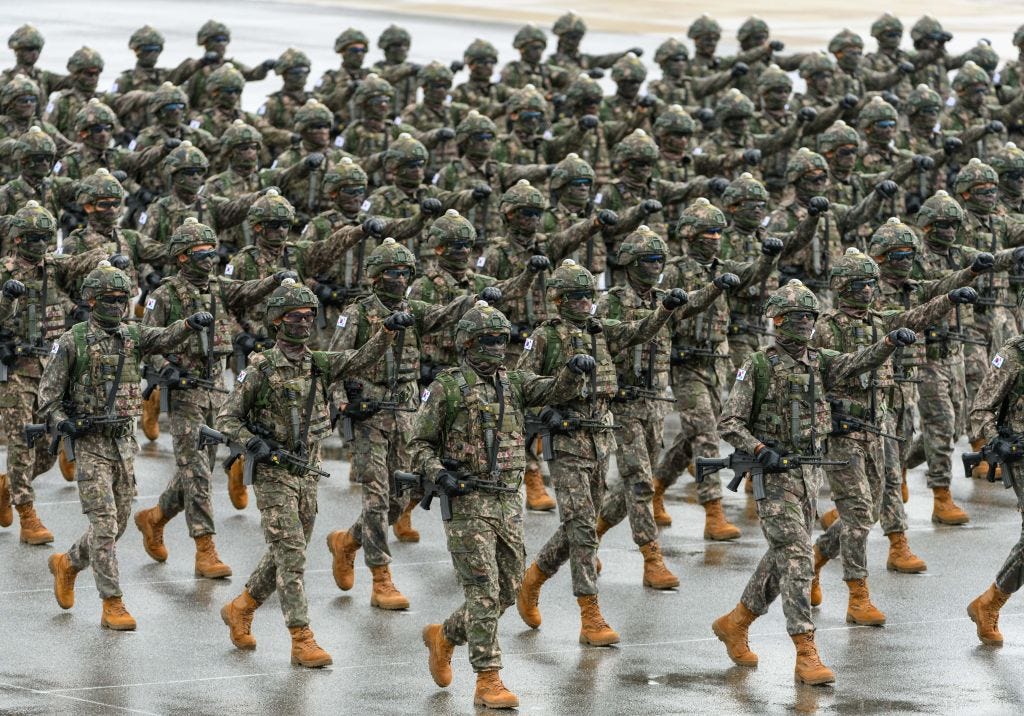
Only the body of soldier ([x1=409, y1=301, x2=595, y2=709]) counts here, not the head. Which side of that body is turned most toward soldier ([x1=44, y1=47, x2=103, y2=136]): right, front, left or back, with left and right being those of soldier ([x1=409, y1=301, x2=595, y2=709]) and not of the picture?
back

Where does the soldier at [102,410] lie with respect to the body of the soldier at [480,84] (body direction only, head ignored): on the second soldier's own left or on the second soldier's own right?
on the second soldier's own right

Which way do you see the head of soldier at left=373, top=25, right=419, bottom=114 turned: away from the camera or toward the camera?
toward the camera

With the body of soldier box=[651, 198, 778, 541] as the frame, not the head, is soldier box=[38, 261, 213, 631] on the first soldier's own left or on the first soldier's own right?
on the first soldier's own right

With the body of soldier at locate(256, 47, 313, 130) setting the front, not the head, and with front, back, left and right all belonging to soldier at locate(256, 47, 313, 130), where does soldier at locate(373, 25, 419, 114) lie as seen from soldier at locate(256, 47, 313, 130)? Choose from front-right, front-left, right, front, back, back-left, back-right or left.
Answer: left

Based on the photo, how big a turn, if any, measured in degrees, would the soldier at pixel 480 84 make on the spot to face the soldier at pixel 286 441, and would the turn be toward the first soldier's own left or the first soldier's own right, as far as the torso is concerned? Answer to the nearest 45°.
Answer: approximately 45° to the first soldier's own right

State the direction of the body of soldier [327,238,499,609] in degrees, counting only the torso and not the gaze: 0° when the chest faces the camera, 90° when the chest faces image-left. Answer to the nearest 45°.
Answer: approximately 315°

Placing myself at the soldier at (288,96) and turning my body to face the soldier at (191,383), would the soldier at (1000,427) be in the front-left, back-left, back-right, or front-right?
front-left

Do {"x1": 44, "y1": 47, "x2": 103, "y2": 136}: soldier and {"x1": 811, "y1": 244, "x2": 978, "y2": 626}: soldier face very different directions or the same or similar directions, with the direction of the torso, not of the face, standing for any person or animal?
same or similar directions

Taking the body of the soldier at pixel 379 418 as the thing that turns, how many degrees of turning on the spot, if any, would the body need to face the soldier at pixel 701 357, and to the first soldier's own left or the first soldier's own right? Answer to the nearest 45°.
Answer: approximately 90° to the first soldier's own left

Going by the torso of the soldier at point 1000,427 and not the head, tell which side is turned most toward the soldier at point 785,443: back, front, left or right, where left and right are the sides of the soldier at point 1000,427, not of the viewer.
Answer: right

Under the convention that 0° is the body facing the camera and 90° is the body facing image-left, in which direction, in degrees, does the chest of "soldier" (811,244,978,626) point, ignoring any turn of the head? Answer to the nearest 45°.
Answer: approximately 315°

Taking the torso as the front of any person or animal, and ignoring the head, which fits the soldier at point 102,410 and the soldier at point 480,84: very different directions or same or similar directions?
same or similar directions
